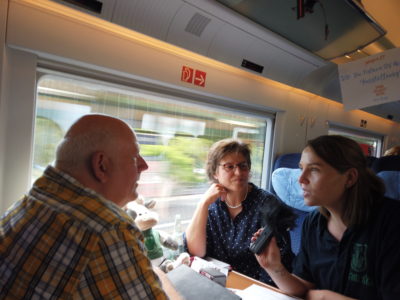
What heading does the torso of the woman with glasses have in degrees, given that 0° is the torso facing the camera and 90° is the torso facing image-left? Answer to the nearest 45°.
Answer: approximately 0°

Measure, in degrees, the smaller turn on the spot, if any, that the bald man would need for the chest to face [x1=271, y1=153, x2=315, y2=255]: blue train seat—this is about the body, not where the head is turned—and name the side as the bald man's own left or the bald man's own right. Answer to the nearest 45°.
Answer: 0° — they already face it

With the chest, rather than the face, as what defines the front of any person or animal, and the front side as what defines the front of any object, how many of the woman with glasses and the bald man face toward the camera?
1

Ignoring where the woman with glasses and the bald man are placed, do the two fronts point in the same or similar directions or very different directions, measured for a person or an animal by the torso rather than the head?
very different directions

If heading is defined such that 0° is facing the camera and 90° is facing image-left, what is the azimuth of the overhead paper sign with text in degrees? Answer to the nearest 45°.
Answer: approximately 45°

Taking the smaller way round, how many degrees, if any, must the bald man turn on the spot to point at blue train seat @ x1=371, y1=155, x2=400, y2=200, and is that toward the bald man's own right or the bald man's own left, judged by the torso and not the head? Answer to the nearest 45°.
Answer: approximately 45° to the bald man's own right
